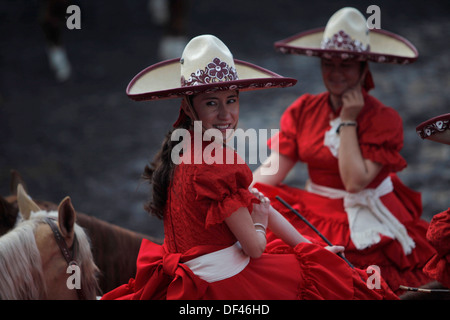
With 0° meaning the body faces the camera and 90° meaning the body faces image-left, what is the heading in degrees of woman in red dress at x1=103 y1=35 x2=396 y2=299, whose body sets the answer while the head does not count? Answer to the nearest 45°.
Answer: approximately 225°

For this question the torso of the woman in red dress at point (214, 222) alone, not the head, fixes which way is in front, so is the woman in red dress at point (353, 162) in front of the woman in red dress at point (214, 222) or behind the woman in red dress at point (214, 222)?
in front

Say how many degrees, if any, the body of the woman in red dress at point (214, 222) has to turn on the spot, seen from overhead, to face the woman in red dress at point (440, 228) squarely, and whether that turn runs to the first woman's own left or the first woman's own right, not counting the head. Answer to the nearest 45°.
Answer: approximately 45° to the first woman's own right
